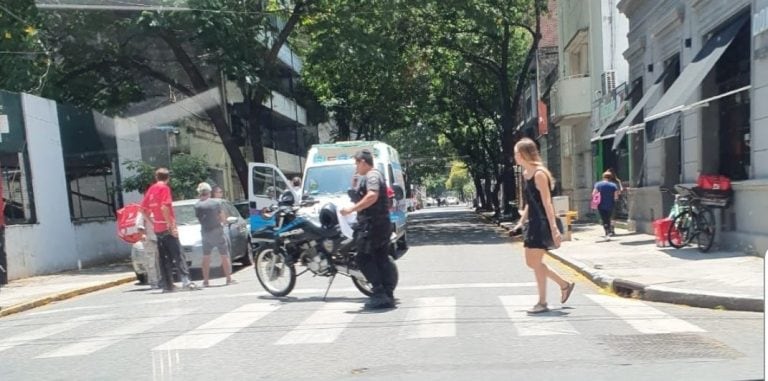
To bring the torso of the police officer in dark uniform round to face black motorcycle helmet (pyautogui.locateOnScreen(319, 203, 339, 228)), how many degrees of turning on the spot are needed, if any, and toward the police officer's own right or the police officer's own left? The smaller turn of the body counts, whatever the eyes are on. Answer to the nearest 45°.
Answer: approximately 45° to the police officer's own right

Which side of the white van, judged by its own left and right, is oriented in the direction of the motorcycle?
front

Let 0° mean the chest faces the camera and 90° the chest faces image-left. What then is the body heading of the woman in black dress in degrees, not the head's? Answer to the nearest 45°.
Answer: approximately 90°

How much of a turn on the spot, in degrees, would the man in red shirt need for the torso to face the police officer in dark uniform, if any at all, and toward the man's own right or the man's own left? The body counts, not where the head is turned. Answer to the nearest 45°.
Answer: approximately 90° to the man's own right

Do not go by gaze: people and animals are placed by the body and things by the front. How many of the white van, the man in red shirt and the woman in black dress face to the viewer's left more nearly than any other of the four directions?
1

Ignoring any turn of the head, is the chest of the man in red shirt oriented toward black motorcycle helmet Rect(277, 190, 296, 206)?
no

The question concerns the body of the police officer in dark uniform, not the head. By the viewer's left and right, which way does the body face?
facing to the left of the viewer

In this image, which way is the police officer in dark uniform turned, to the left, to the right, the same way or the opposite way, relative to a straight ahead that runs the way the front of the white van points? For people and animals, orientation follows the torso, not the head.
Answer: to the right

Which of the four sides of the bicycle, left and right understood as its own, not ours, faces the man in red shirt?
front

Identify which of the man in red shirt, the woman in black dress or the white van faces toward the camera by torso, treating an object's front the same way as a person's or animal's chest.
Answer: the white van

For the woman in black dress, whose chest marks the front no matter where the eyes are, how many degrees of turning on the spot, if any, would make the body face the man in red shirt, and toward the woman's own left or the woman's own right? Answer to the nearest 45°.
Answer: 0° — they already face them

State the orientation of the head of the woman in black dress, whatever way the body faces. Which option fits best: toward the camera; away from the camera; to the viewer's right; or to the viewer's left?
to the viewer's left

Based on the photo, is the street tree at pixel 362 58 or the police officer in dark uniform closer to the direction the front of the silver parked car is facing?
the police officer in dark uniform

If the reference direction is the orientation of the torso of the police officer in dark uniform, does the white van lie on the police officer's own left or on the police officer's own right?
on the police officer's own right
